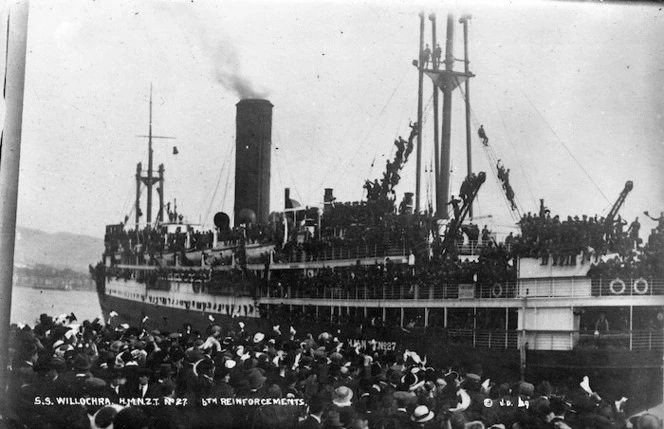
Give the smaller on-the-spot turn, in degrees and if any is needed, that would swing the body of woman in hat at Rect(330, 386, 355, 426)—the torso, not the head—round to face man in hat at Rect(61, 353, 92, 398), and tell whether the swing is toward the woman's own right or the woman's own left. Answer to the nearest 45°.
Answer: approximately 90° to the woman's own left

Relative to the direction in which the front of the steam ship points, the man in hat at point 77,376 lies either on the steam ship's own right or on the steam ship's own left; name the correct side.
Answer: on the steam ship's own left

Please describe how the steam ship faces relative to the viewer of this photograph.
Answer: facing away from the viewer and to the left of the viewer

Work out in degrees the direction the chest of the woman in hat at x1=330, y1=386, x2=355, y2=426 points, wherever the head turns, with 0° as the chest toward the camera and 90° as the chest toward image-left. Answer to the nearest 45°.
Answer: approximately 180°
